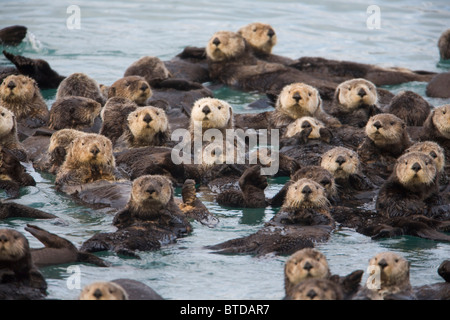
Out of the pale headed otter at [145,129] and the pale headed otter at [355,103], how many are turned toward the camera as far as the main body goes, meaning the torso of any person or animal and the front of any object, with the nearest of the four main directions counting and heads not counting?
2

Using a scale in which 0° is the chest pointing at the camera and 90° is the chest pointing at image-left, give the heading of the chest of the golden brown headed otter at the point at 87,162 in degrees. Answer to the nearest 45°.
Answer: approximately 0°

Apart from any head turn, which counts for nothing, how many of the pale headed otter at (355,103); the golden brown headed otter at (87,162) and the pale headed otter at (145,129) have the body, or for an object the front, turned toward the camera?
3

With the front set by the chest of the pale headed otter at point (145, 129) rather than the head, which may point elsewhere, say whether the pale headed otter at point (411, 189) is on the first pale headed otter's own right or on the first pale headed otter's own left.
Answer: on the first pale headed otter's own left

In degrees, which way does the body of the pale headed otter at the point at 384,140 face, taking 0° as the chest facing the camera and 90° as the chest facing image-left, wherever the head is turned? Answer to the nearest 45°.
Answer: approximately 45°

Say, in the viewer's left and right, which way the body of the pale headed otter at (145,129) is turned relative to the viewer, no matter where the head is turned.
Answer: facing the viewer

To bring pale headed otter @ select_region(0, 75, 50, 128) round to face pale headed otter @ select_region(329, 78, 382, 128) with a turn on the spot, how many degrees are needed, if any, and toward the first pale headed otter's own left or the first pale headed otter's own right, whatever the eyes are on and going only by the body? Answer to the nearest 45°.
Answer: approximately 135° to the first pale headed otter's own left

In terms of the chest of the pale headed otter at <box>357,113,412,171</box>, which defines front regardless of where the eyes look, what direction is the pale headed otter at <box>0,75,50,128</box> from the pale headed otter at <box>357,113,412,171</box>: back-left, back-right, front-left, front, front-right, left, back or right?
front-right

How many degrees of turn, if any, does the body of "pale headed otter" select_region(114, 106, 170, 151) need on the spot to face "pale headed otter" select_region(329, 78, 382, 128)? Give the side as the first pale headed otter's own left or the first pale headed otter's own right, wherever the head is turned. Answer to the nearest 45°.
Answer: approximately 90° to the first pale headed otter's own left

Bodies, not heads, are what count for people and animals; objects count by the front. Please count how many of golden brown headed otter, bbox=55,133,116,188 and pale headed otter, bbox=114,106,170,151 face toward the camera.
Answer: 2

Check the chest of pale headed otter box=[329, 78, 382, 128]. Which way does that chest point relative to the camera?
toward the camera

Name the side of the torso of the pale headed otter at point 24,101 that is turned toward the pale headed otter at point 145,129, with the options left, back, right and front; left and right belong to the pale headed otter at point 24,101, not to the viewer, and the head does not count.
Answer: left

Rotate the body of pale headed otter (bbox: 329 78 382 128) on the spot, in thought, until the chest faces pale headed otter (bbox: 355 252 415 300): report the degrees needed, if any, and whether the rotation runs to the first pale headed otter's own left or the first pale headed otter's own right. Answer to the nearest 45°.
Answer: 0° — it already faces it

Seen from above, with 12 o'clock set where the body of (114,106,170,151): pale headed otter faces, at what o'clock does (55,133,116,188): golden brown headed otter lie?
(55,133,116,188): golden brown headed otter is roughly at 1 o'clock from (114,106,170,151): pale headed otter.

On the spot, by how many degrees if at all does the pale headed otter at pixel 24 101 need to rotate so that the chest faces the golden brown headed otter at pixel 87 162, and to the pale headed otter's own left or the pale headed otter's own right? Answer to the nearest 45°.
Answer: approximately 45° to the pale headed otter's own left

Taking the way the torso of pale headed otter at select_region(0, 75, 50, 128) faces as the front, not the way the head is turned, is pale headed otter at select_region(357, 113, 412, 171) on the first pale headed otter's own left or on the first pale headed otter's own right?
on the first pale headed otter's own left

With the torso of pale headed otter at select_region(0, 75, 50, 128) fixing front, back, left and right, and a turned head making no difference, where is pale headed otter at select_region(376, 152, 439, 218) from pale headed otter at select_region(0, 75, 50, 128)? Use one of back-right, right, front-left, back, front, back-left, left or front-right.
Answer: left
